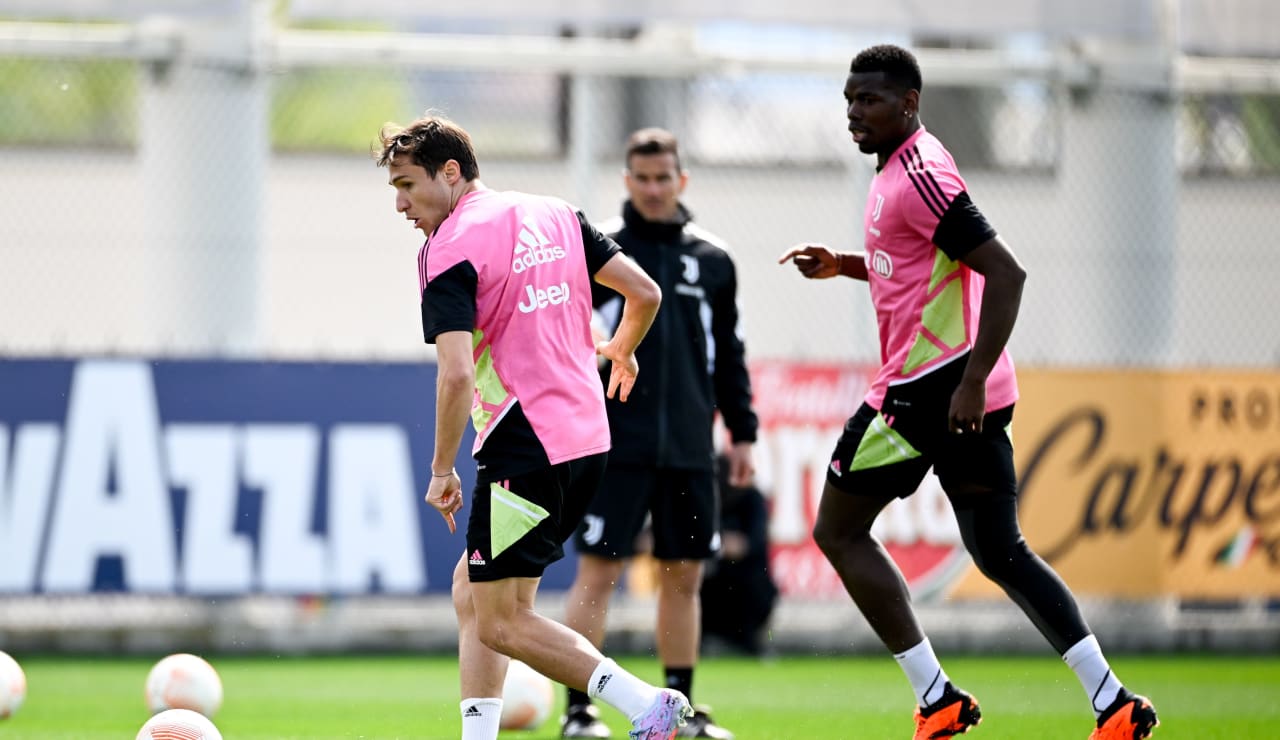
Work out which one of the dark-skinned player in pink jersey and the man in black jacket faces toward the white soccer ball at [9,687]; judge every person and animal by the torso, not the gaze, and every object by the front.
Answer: the dark-skinned player in pink jersey

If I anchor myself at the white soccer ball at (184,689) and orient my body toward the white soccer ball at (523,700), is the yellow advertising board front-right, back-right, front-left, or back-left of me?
front-left

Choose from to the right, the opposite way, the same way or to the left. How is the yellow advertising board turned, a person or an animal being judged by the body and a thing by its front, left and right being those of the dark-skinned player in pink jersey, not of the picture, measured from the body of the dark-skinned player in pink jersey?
to the left

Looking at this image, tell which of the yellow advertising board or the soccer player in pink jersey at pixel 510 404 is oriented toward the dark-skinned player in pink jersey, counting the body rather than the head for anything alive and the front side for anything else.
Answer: the yellow advertising board

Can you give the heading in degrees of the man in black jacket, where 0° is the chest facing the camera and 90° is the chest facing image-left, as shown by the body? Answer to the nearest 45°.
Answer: approximately 0°

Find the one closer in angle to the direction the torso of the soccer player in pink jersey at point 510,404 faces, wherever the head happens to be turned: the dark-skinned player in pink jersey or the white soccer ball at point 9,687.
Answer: the white soccer ball

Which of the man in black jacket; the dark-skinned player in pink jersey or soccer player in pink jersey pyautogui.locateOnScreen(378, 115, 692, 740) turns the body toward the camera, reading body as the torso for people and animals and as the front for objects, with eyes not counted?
the man in black jacket

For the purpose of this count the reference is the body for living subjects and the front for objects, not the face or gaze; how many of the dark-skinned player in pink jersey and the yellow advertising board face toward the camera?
1

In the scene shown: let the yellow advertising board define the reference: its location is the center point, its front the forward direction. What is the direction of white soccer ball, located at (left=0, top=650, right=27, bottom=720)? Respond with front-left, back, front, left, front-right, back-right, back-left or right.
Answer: front-right

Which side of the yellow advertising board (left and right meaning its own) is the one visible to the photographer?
front

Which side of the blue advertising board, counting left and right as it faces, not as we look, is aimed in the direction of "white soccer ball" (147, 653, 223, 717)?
front

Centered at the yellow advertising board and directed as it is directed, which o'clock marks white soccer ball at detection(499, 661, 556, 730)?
The white soccer ball is roughly at 1 o'clock from the yellow advertising board.

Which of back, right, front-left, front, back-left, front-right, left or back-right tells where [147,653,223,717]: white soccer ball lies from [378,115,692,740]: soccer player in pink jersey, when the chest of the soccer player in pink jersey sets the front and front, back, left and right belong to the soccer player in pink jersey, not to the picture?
front

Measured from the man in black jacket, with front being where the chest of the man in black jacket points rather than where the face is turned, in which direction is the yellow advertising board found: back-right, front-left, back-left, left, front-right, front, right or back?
back-left

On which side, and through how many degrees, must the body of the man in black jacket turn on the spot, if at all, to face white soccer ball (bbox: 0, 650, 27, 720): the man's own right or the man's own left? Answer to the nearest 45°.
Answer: approximately 90° to the man's own right

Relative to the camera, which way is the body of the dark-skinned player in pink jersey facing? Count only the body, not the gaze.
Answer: to the viewer's left

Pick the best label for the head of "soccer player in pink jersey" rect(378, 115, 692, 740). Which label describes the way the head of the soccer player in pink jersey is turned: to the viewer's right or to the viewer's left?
to the viewer's left
